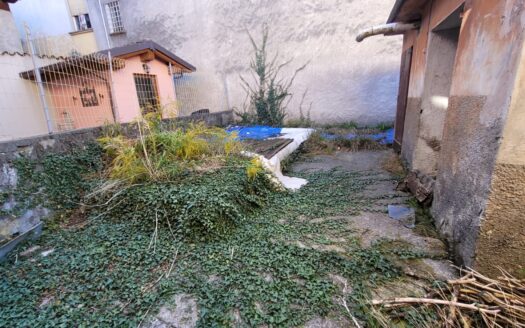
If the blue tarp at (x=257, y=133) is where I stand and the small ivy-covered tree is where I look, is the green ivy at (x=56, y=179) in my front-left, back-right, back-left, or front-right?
back-left

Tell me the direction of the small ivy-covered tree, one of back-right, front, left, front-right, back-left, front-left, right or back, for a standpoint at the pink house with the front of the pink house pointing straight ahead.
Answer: front-left

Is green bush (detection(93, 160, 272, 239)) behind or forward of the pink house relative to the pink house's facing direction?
forward

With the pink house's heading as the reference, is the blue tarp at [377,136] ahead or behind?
ahead

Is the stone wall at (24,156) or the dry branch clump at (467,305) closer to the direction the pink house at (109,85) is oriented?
the dry branch clump

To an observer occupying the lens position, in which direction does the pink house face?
facing the viewer and to the right of the viewer

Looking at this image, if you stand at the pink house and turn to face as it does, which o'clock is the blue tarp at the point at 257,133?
The blue tarp is roughly at 11 o'clock from the pink house.

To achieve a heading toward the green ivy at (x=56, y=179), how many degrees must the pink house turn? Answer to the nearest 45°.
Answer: approximately 45° to its right
